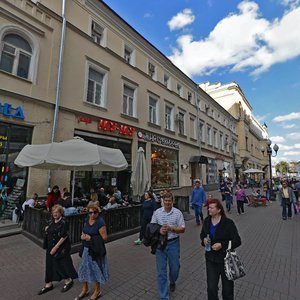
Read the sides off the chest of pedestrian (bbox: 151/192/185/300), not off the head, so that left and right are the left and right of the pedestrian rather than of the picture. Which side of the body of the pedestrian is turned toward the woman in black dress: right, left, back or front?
right

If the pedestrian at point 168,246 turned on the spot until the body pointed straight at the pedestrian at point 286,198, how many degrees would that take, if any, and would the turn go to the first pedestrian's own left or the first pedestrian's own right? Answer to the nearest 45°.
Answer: approximately 135° to the first pedestrian's own left

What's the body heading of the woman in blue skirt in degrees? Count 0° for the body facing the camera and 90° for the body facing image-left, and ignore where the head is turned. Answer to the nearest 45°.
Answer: approximately 45°

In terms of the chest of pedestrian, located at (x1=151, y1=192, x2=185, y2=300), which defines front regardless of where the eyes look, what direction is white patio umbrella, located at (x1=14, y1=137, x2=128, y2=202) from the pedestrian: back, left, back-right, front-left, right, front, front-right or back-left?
back-right

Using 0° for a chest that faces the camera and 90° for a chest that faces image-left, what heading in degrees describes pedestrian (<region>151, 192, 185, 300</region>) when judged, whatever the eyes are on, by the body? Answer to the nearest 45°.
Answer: approximately 0°

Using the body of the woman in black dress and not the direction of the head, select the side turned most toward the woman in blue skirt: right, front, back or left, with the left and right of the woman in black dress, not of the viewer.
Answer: left

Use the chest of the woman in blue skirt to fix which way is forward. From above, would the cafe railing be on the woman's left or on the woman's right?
on the woman's right

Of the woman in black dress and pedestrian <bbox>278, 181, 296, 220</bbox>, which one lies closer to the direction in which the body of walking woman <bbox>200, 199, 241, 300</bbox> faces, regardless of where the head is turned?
the woman in black dress

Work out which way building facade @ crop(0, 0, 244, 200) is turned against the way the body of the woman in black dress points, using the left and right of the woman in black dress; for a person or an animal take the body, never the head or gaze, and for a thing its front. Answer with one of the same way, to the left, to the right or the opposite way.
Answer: to the left

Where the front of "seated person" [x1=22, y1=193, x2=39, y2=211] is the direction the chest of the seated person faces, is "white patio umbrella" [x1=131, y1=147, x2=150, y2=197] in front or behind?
in front
